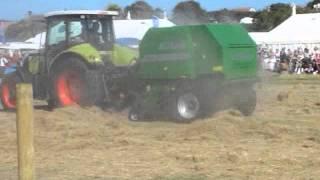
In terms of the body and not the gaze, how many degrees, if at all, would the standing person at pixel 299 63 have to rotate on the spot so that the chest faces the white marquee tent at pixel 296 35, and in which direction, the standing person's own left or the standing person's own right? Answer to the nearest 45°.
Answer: approximately 180°

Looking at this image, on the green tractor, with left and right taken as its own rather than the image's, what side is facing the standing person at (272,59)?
right

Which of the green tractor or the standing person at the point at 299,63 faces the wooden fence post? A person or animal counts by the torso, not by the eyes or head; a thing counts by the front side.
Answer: the standing person

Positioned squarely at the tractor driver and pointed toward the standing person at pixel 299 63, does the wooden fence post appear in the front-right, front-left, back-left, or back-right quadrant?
back-right

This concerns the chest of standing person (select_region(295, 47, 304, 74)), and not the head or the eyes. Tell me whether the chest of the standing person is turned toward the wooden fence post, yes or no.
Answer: yes

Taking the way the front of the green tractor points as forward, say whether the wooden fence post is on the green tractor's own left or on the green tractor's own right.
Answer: on the green tractor's own left

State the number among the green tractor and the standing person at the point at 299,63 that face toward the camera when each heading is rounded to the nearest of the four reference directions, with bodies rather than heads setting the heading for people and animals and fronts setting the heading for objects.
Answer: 1

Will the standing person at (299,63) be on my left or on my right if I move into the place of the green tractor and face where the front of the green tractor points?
on my right

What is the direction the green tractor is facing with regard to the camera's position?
facing away from the viewer and to the left of the viewer

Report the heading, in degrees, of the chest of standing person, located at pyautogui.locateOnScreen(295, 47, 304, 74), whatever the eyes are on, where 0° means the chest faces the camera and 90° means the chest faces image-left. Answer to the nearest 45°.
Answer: approximately 0°
